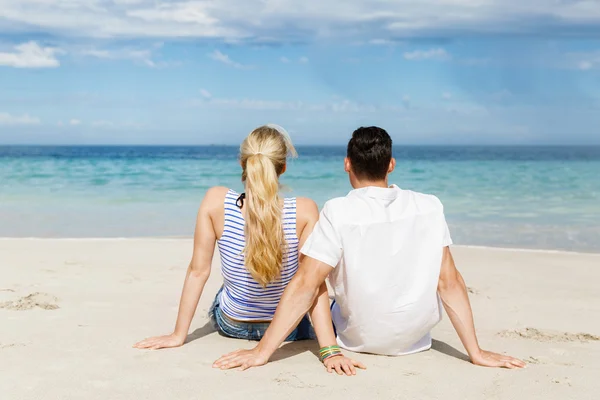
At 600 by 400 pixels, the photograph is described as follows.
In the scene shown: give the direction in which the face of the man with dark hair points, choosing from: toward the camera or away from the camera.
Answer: away from the camera

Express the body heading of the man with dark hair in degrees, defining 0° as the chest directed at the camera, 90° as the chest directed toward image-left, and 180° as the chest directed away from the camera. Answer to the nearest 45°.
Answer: approximately 180°

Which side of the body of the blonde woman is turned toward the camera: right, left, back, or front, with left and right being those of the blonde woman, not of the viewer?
back

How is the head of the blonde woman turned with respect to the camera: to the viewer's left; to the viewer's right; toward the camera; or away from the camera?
away from the camera

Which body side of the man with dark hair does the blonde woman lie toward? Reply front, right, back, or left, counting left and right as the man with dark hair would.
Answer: left

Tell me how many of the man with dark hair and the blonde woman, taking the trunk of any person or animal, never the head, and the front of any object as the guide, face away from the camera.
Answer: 2

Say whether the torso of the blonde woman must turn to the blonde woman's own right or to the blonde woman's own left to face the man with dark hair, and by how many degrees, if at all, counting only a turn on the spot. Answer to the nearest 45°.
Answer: approximately 135° to the blonde woman's own right
